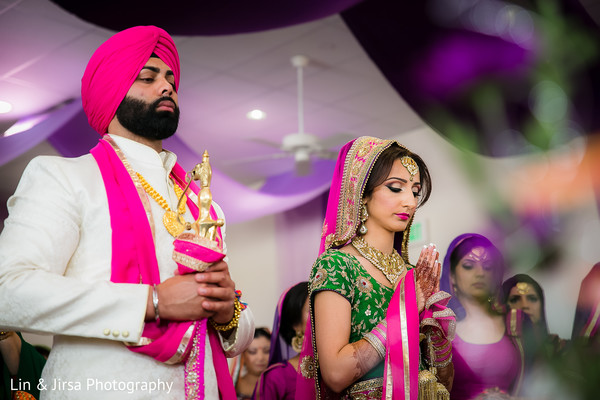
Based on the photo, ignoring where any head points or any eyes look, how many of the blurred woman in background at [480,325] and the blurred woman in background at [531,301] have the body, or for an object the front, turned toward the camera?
2

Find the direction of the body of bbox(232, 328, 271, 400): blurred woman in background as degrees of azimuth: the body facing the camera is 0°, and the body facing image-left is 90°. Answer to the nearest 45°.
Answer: approximately 315°

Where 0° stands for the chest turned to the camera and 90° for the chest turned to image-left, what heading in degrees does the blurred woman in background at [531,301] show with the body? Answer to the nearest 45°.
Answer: approximately 0°

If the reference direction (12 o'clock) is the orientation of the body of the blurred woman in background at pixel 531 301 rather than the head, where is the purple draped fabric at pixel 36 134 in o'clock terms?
The purple draped fabric is roughly at 3 o'clock from the blurred woman in background.

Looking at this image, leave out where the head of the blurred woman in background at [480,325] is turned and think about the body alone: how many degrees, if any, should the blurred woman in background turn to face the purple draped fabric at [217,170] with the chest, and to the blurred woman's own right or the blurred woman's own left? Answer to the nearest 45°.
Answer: approximately 135° to the blurred woman's own right

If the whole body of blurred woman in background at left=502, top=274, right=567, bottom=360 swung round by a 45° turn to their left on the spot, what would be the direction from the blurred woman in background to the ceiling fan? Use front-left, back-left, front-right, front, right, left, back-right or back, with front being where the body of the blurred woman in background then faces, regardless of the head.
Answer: back

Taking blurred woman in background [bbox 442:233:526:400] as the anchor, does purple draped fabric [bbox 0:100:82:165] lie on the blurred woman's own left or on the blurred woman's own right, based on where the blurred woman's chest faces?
on the blurred woman's own right
